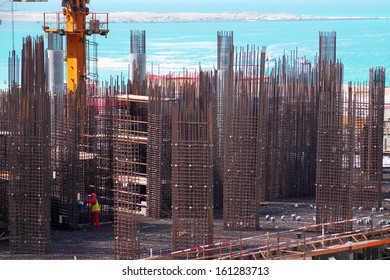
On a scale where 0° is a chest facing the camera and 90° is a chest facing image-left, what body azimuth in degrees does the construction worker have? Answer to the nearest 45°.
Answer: approximately 90°

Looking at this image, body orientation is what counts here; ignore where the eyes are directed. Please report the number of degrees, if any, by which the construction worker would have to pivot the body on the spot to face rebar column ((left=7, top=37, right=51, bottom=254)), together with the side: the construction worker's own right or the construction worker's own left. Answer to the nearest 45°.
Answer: approximately 45° to the construction worker's own left

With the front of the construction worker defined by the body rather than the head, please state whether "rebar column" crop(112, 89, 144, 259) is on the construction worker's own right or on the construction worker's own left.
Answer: on the construction worker's own left

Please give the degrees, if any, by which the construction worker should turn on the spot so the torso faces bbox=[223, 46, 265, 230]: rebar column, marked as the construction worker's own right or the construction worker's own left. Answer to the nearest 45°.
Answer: approximately 180°
